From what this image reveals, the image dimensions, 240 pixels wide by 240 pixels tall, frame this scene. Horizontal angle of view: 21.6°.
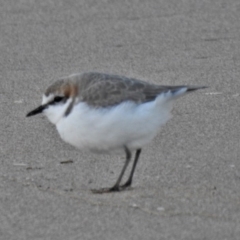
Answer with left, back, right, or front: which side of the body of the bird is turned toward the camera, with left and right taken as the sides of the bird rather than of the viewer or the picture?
left
